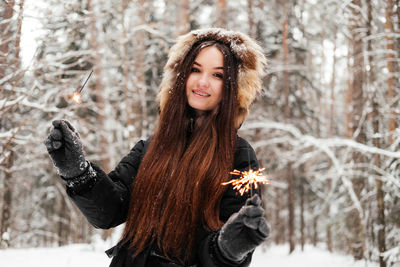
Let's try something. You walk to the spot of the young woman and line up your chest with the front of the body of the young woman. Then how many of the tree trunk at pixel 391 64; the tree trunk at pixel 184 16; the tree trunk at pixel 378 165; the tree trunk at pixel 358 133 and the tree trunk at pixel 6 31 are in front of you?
0

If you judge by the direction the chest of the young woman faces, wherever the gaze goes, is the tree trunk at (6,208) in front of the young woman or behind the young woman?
behind

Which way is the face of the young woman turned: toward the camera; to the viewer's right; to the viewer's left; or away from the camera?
toward the camera

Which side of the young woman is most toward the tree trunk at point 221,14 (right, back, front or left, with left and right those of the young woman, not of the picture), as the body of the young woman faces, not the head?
back

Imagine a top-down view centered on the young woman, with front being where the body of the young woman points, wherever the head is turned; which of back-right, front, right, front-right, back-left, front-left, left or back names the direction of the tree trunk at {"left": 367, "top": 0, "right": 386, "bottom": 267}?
back-left

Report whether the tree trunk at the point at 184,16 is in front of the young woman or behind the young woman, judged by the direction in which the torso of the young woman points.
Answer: behind

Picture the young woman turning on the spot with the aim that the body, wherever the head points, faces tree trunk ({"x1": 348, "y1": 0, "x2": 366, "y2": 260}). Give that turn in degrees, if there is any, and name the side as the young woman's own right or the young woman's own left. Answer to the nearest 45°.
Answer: approximately 135° to the young woman's own left

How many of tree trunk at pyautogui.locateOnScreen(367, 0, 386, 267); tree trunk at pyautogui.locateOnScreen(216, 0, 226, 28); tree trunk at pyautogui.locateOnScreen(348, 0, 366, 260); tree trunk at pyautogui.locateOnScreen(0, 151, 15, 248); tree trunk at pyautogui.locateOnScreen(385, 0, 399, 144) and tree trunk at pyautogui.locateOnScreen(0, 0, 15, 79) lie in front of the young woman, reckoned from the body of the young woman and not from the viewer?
0

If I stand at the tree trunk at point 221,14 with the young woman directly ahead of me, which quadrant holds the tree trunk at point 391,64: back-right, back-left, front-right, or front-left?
front-left

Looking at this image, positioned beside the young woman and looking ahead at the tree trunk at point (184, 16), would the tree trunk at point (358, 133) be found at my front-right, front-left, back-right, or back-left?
front-right

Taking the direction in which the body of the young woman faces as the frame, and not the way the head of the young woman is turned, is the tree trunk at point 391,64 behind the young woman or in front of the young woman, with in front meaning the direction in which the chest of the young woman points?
behind

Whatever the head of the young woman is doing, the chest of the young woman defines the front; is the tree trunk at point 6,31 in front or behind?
behind

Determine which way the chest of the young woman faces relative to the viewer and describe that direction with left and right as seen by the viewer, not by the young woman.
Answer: facing the viewer

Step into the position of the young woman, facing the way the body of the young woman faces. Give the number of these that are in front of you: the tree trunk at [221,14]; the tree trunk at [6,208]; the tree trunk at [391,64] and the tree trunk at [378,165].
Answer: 0
